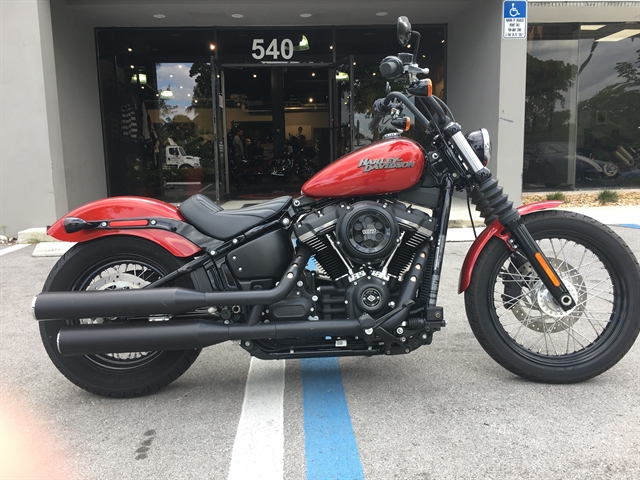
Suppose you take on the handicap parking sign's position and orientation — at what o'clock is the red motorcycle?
The red motorcycle is roughly at 12 o'clock from the handicap parking sign.

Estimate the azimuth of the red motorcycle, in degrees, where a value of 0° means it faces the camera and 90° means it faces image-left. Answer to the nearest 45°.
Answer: approximately 270°

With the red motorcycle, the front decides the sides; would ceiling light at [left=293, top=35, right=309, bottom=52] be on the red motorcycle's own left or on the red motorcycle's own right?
on the red motorcycle's own left

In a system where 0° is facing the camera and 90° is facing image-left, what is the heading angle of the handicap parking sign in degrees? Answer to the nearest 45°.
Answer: approximately 0°

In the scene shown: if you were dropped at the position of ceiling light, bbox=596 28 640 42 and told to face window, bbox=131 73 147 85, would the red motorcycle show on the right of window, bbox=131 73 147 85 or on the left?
left

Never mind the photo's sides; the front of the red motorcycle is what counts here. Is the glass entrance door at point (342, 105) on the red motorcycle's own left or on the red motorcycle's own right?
on the red motorcycle's own left

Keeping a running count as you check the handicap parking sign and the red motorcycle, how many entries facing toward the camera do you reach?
1

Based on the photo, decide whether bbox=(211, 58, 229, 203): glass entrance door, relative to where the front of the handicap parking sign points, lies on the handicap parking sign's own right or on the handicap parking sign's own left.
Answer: on the handicap parking sign's own right

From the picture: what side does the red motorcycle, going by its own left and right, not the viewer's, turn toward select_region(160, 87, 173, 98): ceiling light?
left

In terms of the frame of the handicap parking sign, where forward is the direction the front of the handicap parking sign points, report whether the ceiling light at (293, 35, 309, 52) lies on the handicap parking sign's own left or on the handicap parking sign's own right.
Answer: on the handicap parking sign's own right

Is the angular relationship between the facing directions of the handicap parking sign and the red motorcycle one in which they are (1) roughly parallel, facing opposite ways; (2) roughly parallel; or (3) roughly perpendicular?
roughly perpendicular

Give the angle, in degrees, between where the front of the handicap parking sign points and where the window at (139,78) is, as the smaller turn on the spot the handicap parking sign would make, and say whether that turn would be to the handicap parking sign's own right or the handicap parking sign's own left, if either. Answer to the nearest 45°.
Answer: approximately 90° to the handicap parking sign's own right

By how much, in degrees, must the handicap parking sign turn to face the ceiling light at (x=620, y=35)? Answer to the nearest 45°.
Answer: approximately 135° to its left
